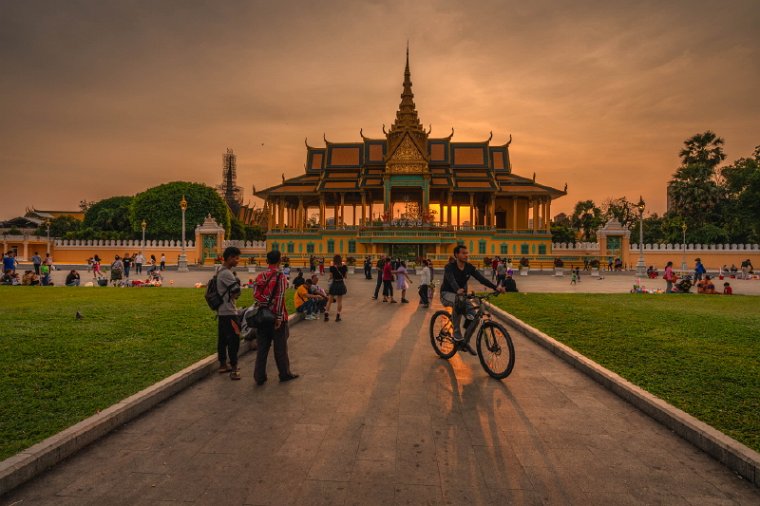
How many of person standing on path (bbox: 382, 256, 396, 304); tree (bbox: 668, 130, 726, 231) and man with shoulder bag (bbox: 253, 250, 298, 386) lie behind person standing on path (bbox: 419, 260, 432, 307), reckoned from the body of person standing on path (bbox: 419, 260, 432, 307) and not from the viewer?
1

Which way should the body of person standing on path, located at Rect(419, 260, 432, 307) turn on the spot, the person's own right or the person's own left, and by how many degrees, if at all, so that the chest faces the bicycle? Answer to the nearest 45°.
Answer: approximately 90° to the person's own left

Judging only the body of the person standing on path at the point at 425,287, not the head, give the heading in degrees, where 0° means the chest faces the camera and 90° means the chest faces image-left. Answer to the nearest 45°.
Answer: approximately 180°

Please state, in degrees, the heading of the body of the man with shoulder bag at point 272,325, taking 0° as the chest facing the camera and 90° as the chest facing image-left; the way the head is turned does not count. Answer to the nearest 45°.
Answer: approximately 225°

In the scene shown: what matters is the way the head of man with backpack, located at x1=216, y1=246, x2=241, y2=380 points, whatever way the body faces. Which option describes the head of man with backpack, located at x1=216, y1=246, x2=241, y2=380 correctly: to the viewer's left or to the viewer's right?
to the viewer's right

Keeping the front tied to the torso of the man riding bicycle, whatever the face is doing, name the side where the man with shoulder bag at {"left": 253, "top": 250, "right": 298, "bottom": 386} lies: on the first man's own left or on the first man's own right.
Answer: on the first man's own right

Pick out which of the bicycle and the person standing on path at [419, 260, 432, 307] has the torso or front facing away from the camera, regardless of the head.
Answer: the person standing on path

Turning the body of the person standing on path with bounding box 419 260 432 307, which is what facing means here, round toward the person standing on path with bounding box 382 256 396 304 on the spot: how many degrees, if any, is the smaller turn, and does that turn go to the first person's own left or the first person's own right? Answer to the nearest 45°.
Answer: approximately 45° to the first person's own left
